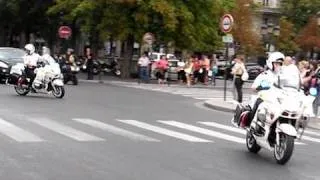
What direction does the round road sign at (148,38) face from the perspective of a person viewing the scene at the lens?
facing away from the viewer

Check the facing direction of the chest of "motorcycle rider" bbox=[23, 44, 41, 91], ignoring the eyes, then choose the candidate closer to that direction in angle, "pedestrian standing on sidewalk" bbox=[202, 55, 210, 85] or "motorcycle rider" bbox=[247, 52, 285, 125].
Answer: the motorcycle rider
